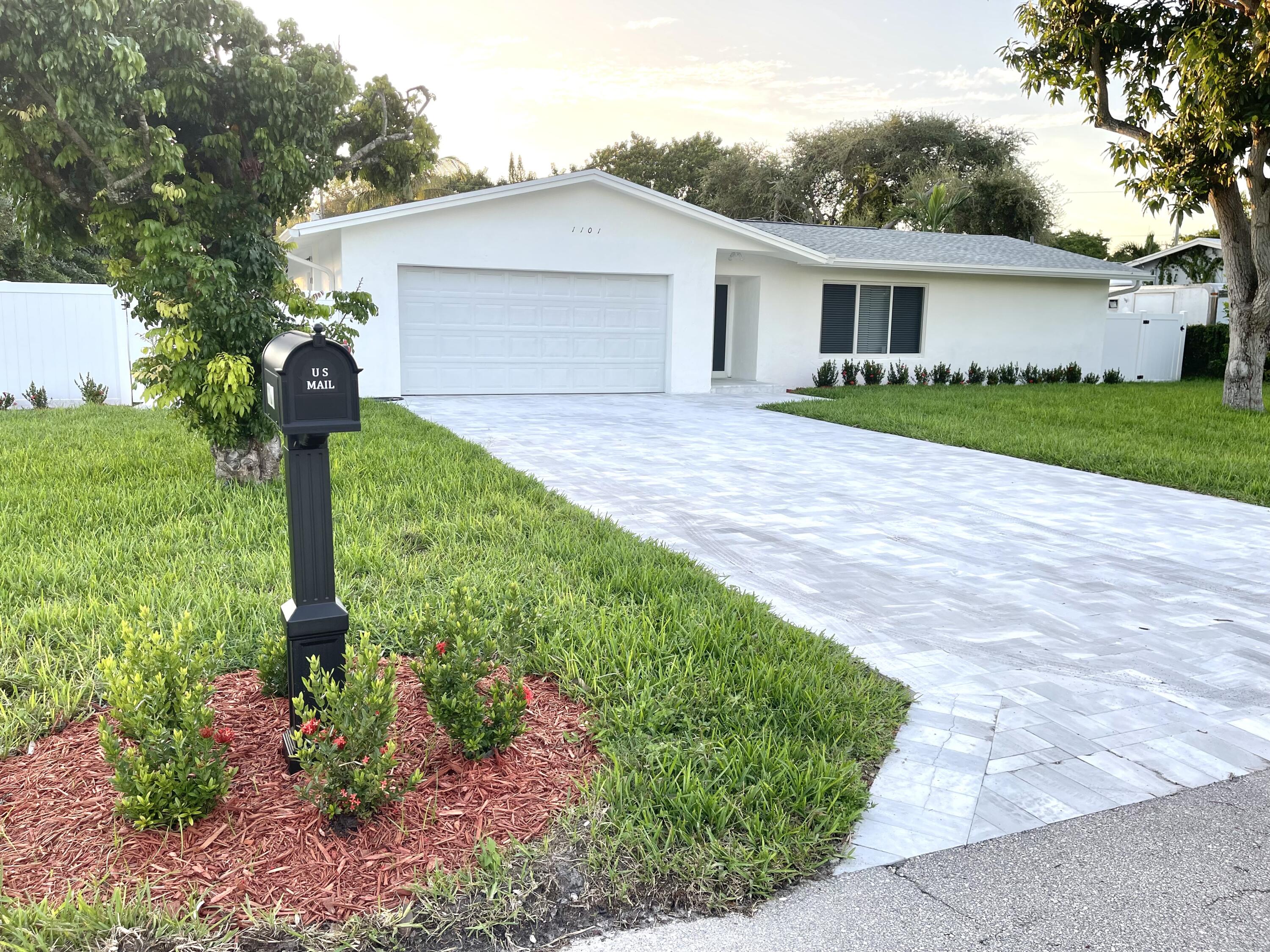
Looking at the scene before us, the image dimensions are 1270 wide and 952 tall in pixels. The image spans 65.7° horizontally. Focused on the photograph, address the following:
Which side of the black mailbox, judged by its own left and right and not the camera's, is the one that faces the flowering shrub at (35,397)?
back

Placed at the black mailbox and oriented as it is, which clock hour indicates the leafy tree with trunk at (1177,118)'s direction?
The leafy tree with trunk is roughly at 8 o'clock from the black mailbox.

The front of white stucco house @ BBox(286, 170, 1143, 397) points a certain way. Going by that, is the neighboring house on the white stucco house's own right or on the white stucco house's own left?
on the white stucco house's own left

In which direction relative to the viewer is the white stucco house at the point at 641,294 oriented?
toward the camera

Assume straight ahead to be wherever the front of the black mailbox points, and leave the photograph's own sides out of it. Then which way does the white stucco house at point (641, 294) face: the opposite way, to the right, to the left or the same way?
the same way

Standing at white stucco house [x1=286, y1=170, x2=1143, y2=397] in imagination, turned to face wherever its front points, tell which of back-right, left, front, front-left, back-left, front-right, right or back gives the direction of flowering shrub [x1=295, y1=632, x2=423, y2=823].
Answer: front

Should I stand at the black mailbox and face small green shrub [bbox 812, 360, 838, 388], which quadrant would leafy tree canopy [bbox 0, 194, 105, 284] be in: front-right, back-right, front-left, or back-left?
front-left

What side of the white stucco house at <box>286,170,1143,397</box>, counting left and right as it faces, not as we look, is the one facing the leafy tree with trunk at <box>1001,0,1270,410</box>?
left

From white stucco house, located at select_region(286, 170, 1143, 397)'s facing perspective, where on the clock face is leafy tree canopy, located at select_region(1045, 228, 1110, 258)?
The leafy tree canopy is roughly at 7 o'clock from the white stucco house.

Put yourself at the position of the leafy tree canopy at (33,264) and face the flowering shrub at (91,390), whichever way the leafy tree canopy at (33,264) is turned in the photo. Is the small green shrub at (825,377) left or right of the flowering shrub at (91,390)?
left

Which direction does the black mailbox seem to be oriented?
toward the camera

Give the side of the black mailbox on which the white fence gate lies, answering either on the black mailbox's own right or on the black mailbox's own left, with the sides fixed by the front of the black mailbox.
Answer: on the black mailbox's own left

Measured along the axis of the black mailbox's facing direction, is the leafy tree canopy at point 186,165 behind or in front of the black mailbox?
behind

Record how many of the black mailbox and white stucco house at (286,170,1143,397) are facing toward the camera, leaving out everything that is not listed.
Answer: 2

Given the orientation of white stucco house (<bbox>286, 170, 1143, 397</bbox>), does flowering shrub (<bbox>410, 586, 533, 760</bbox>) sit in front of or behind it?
in front
